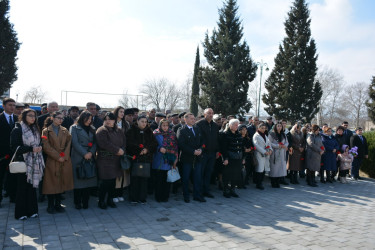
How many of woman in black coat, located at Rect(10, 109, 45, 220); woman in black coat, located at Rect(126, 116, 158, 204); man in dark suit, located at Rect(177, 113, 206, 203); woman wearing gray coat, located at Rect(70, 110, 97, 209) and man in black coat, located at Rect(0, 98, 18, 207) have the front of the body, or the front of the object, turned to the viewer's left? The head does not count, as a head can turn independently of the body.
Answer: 0

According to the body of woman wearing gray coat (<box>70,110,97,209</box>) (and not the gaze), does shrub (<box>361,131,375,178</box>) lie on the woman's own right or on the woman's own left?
on the woman's own left

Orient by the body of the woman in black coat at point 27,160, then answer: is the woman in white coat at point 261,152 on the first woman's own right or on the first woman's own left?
on the first woman's own left

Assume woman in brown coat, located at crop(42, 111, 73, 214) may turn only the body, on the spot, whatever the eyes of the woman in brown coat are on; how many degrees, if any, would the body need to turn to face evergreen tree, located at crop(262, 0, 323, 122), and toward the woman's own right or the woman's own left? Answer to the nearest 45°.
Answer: approximately 90° to the woman's own left

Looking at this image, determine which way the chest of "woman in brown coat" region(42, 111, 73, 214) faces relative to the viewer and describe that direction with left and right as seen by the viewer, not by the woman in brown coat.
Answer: facing the viewer and to the right of the viewer

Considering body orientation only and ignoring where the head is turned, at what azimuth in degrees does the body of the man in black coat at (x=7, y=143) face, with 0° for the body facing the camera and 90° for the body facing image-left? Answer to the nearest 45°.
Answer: approximately 315°

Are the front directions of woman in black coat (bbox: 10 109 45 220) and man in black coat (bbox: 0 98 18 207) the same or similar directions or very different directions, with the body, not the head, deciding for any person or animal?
same or similar directions

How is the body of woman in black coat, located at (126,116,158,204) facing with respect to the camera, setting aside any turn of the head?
toward the camera

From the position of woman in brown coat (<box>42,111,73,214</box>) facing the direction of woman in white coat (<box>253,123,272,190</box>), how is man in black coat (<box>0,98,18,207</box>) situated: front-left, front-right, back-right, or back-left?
back-left

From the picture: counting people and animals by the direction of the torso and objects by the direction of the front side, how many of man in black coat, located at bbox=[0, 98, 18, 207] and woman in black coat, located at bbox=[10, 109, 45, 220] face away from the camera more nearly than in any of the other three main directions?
0

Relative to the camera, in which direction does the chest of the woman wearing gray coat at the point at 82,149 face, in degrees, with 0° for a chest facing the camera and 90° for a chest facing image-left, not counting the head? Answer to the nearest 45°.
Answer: approximately 315°

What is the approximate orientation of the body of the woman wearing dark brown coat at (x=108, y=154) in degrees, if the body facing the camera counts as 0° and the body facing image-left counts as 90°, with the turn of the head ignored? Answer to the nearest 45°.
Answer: approximately 315°

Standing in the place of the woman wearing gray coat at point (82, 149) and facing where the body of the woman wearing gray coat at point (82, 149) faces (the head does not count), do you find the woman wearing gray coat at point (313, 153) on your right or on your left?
on your left
